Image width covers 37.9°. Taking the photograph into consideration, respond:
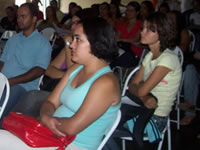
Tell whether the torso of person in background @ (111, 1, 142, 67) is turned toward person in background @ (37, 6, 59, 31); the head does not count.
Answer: no

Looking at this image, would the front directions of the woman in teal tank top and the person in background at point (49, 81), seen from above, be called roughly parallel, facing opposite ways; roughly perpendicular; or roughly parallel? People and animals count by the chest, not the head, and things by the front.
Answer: roughly parallel

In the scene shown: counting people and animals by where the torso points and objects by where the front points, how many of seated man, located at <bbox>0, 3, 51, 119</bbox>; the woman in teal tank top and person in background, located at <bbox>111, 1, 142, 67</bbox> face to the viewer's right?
0

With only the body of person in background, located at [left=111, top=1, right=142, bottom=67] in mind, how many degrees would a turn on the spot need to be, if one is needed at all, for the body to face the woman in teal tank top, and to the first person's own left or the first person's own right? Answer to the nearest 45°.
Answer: approximately 45° to the first person's own left

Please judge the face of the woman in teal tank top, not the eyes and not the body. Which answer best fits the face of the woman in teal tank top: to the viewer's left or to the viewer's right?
to the viewer's left

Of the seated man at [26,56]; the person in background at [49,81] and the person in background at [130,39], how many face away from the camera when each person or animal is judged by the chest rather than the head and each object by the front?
0

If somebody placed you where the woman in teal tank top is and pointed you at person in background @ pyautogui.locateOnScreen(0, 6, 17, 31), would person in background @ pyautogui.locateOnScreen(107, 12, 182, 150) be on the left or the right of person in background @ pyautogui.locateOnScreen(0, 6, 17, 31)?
right

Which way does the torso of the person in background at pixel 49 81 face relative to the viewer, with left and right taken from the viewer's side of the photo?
facing the viewer and to the left of the viewer

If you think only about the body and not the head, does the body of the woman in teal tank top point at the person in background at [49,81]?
no

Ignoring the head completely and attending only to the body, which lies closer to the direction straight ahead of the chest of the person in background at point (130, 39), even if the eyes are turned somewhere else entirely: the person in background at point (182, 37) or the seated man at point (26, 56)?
the seated man

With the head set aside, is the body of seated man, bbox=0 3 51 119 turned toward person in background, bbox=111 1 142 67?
no

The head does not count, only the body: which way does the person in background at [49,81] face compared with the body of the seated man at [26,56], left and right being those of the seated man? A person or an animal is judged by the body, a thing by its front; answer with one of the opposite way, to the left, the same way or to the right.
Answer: the same way

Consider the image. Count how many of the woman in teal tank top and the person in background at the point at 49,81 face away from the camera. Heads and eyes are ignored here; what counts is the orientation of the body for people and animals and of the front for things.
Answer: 0

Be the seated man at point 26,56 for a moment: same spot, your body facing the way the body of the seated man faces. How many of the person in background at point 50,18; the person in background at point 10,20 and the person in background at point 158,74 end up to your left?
1
